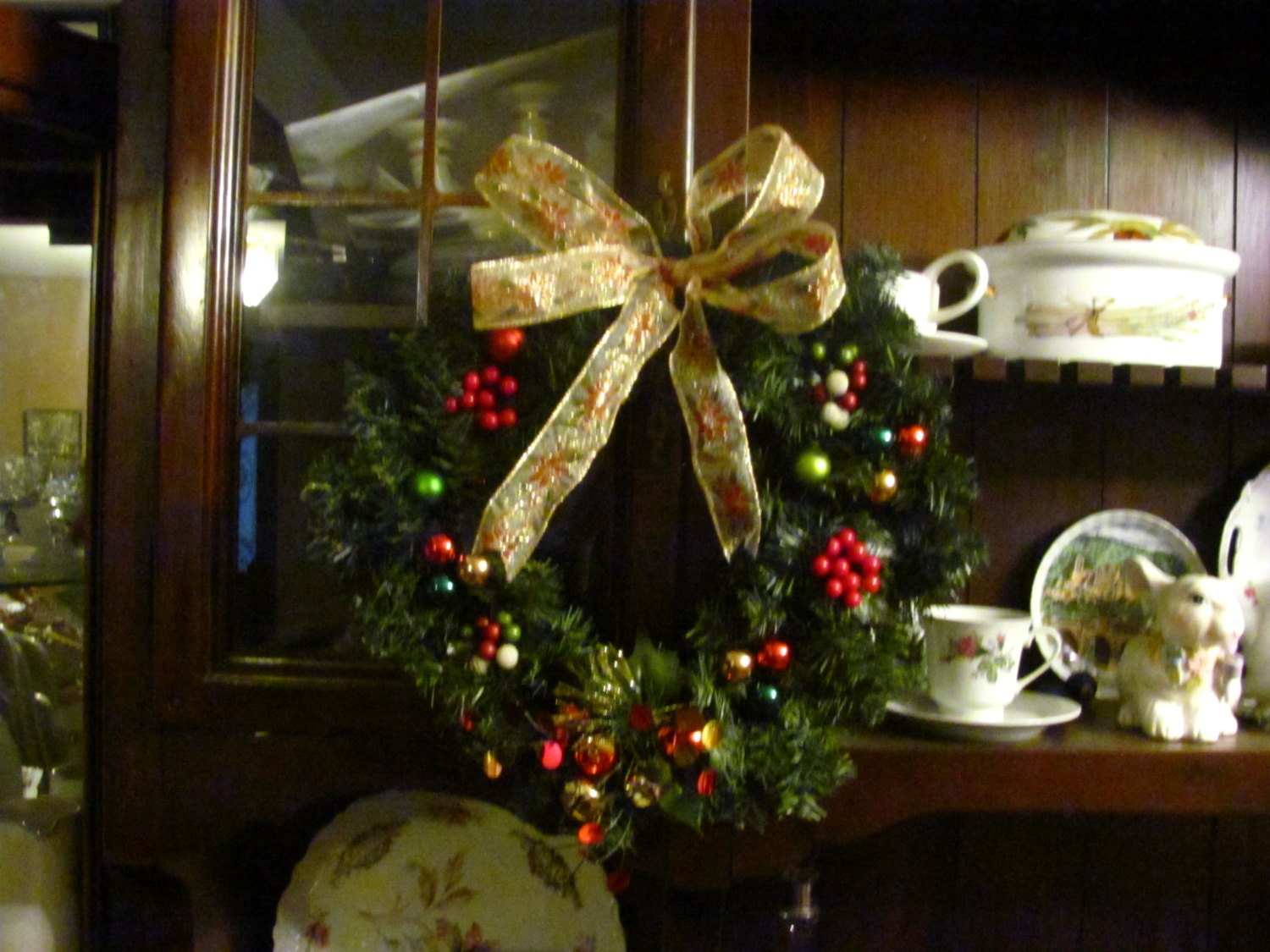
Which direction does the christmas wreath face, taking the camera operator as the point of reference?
facing the viewer

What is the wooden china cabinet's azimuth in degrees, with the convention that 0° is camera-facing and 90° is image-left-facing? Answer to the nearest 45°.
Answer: approximately 0°

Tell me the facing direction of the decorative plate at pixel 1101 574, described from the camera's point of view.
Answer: facing the viewer

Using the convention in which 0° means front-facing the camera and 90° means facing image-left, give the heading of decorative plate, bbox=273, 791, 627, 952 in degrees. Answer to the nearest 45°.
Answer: approximately 0°
